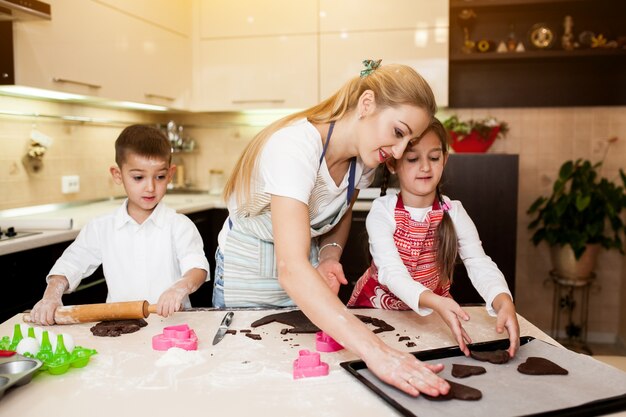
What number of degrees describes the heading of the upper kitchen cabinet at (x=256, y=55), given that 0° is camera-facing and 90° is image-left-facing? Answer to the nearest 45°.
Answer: approximately 0°

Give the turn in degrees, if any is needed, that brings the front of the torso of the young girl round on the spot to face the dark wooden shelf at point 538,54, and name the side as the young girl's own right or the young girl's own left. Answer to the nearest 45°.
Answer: approximately 135° to the young girl's own left

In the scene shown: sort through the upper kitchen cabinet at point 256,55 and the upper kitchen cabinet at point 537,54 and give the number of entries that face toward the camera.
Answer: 2

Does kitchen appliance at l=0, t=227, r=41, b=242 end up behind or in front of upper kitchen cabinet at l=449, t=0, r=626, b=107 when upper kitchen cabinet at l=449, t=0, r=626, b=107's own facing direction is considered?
in front

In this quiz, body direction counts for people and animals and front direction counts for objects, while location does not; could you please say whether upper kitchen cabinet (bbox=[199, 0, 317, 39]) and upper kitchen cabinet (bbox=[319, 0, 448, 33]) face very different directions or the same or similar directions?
same or similar directions

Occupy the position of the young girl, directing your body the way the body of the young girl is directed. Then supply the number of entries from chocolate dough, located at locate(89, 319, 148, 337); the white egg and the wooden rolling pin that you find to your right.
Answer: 3

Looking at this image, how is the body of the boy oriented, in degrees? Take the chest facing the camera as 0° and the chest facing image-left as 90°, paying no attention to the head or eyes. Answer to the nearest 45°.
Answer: approximately 0°

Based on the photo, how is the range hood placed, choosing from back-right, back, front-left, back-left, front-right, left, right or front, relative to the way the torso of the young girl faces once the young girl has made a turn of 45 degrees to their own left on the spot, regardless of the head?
back

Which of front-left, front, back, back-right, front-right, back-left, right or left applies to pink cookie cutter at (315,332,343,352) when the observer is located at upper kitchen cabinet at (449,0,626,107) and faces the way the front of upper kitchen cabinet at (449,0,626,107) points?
front

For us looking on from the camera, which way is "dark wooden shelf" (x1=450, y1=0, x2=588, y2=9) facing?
facing the viewer

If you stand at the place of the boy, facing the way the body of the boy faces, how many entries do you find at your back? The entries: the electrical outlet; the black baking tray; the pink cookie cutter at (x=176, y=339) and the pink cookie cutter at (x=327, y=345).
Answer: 1

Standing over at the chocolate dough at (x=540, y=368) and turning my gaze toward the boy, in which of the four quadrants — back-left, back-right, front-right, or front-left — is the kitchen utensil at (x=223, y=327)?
front-left

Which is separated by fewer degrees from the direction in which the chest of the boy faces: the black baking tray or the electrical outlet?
the black baking tray

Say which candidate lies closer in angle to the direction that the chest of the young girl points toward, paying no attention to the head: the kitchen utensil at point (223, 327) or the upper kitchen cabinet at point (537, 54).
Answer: the kitchen utensil

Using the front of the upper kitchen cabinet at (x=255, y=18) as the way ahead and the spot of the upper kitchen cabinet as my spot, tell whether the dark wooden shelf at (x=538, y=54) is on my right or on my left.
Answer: on my left

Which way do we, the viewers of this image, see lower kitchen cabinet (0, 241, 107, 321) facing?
facing the viewer and to the right of the viewer

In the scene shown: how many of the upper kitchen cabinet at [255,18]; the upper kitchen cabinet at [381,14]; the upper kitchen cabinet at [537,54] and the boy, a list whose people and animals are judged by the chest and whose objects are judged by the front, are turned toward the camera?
4

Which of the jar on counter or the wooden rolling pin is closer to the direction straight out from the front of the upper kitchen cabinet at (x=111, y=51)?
the wooden rolling pin

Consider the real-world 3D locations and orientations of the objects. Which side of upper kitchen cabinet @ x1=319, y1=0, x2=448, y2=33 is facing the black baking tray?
front

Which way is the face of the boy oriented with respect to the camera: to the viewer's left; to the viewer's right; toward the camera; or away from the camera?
toward the camera

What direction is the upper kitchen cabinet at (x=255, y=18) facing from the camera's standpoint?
toward the camera

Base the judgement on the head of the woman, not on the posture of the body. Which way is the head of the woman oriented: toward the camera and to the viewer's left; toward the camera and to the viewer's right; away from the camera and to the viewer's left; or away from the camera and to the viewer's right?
toward the camera and to the viewer's right
